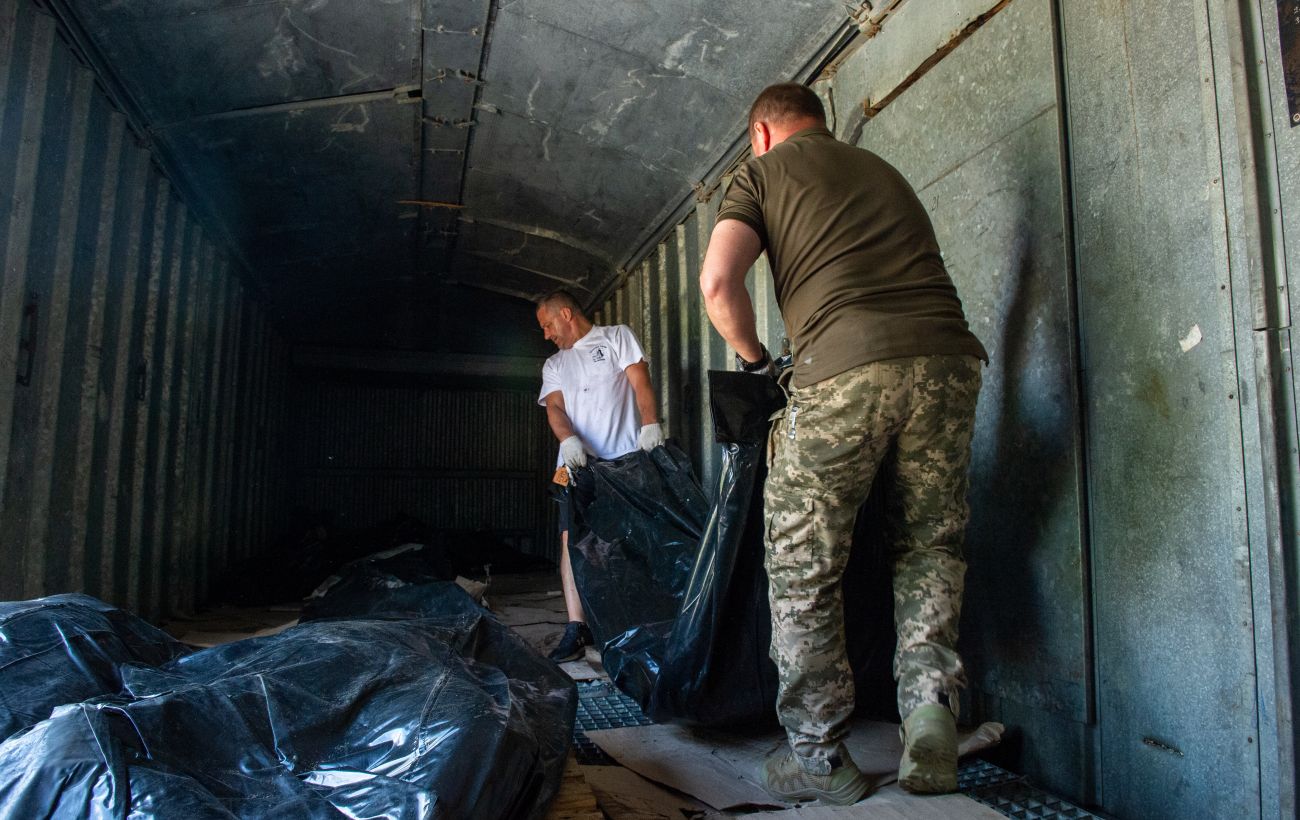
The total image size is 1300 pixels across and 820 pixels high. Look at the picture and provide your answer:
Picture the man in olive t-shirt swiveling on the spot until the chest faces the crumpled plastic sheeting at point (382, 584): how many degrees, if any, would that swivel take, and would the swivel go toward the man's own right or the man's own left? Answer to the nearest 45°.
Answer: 0° — they already face it

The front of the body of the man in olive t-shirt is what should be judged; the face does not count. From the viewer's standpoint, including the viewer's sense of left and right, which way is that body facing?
facing away from the viewer and to the left of the viewer

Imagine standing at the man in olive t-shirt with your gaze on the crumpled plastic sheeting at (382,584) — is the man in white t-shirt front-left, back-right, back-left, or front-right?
front-right

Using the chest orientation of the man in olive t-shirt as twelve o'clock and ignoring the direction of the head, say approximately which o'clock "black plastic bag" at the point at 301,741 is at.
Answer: The black plastic bag is roughly at 9 o'clock from the man in olive t-shirt.

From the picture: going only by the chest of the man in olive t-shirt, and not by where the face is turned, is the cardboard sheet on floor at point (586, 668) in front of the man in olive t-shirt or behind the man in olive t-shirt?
in front

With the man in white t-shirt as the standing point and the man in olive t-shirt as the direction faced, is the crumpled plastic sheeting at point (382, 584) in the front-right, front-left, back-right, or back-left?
back-right

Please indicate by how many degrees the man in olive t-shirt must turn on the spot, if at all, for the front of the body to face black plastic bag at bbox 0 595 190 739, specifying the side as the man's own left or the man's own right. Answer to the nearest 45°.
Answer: approximately 90° to the man's own left

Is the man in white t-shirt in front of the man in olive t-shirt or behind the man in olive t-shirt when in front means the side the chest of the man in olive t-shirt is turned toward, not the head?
in front

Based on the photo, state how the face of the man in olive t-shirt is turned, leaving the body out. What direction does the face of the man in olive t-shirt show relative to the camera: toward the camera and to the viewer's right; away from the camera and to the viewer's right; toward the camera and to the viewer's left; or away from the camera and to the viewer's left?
away from the camera and to the viewer's left
